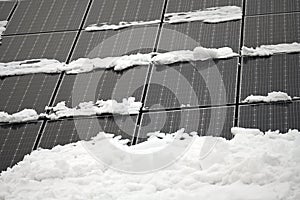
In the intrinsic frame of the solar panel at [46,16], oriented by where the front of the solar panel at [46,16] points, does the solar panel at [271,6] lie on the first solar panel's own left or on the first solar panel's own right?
on the first solar panel's own left

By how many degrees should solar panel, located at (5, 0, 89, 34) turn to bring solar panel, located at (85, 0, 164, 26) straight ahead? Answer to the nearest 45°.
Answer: approximately 45° to its left

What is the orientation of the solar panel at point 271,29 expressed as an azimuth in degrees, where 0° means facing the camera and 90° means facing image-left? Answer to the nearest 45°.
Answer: approximately 0°

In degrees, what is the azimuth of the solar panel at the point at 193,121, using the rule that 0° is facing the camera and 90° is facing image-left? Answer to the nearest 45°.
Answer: approximately 0°

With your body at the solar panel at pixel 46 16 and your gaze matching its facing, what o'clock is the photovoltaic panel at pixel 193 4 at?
The photovoltaic panel is roughly at 10 o'clock from the solar panel.

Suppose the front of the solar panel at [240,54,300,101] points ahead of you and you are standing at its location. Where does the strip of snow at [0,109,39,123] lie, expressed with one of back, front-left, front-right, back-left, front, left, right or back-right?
right

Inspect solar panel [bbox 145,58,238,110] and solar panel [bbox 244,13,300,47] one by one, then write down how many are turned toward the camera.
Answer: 2
